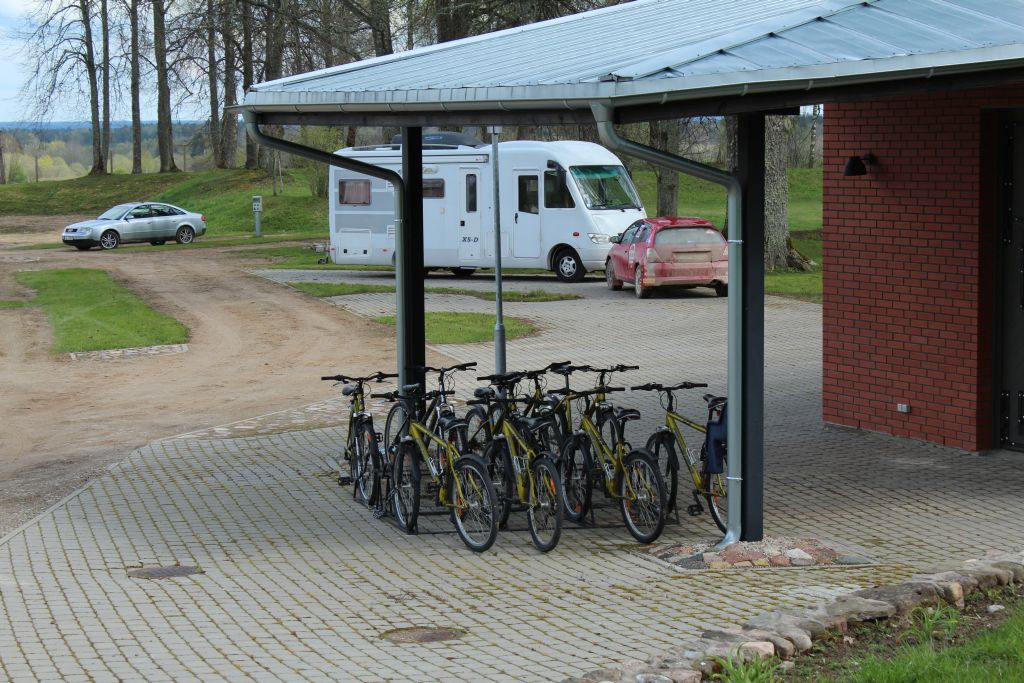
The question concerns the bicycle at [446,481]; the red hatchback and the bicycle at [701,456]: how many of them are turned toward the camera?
0

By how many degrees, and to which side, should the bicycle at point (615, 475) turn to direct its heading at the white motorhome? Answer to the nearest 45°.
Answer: approximately 45° to its right

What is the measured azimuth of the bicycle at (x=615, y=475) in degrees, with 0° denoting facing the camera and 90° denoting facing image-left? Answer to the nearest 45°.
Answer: approximately 135°

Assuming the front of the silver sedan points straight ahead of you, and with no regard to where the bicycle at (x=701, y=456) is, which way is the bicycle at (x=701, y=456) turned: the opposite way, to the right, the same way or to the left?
to the right

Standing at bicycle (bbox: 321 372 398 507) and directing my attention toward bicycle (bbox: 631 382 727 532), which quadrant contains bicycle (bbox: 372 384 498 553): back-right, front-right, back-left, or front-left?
front-right

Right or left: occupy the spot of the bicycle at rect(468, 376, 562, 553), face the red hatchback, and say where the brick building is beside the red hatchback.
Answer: right

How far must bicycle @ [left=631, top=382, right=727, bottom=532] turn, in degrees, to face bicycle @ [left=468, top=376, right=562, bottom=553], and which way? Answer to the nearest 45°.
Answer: approximately 45° to its left

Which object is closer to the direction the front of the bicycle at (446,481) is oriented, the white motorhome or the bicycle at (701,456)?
the white motorhome

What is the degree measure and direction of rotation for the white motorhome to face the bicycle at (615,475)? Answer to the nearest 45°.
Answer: approximately 45° to its right

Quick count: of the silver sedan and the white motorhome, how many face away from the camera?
0

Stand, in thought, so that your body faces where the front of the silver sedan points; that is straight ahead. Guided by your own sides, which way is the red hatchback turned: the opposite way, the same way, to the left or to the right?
to the right

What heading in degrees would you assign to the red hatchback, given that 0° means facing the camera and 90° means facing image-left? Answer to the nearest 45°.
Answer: approximately 135°

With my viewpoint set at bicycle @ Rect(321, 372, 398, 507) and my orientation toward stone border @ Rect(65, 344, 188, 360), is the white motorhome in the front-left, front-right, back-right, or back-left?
front-right
